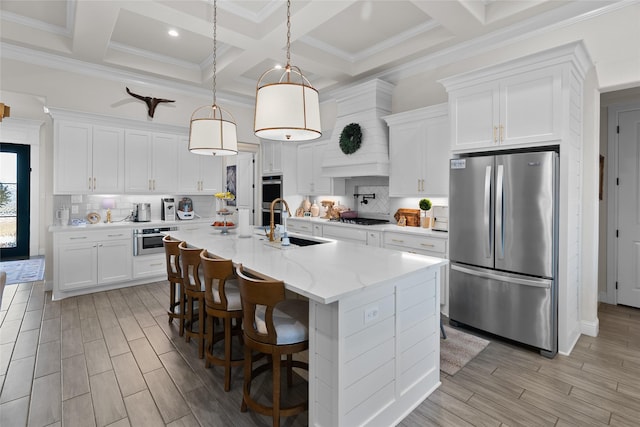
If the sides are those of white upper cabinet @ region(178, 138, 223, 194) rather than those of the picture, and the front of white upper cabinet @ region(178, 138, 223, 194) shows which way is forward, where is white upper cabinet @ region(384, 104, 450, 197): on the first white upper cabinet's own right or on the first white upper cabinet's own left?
on the first white upper cabinet's own left

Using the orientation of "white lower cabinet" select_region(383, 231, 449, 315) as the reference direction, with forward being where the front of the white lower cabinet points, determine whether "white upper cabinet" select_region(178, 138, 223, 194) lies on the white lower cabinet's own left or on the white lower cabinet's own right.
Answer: on the white lower cabinet's own right

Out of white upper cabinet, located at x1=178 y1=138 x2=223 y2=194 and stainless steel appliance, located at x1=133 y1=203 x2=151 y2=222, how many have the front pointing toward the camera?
2

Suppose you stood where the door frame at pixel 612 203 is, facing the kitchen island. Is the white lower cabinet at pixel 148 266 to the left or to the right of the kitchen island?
right

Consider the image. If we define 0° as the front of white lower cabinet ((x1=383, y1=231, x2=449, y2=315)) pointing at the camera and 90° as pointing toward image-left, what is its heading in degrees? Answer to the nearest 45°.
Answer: approximately 45°

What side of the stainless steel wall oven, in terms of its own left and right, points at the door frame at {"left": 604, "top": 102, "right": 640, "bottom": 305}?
left

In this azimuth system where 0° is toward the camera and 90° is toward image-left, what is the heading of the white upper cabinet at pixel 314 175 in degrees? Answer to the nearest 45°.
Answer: approximately 45°

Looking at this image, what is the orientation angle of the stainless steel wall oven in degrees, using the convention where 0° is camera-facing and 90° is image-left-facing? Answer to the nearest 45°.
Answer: approximately 45°

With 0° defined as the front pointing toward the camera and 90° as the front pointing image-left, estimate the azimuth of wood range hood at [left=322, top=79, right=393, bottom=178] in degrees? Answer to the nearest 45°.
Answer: approximately 45°

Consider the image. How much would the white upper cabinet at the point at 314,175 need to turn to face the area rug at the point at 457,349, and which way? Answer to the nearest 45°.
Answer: approximately 90° to its left

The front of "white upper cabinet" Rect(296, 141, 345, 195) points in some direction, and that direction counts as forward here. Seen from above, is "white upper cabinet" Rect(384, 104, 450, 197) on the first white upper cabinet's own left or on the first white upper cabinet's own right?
on the first white upper cabinet's own left
